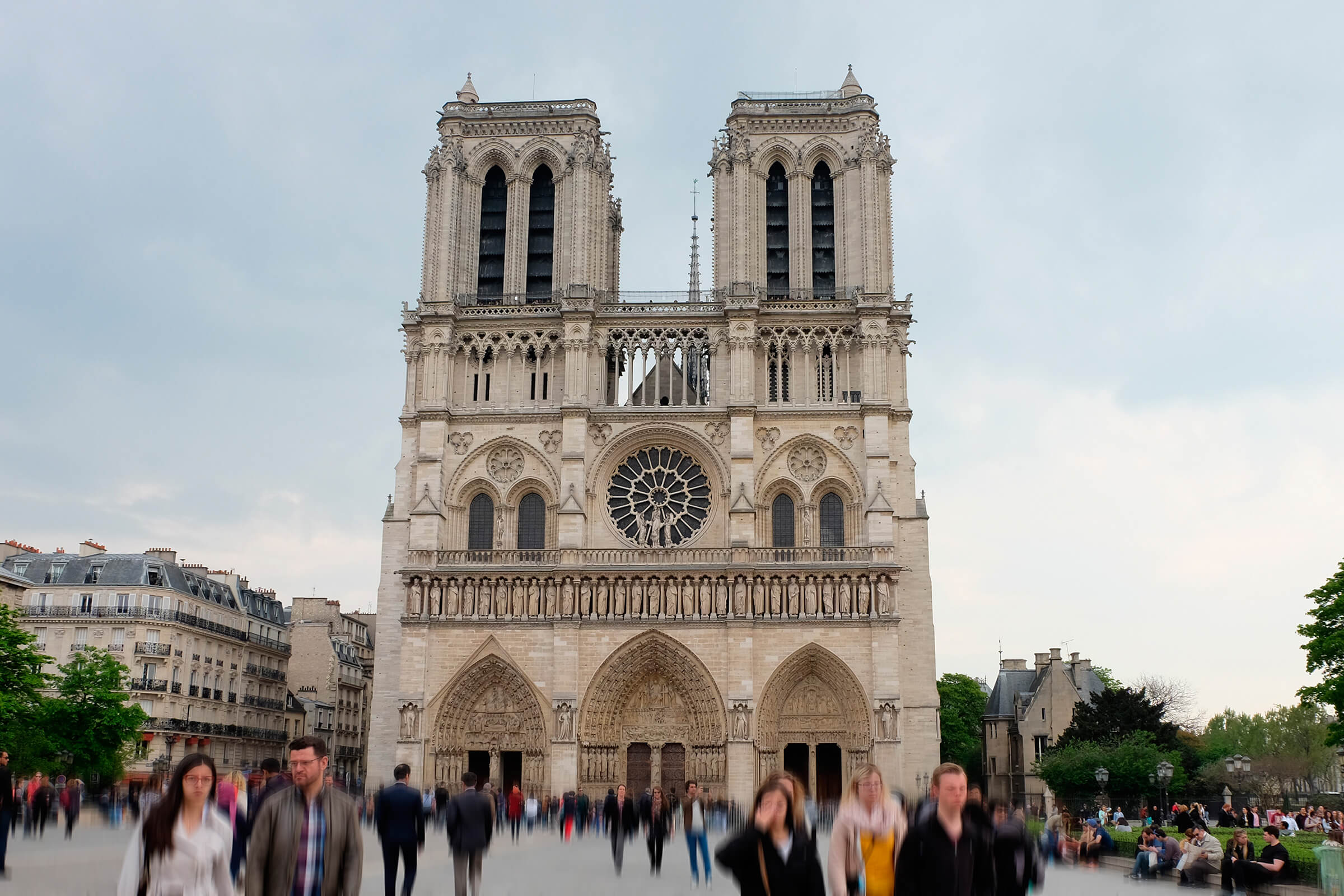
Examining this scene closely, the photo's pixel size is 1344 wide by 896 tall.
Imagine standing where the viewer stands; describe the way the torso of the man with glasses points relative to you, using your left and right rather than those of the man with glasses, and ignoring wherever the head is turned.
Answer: facing the viewer

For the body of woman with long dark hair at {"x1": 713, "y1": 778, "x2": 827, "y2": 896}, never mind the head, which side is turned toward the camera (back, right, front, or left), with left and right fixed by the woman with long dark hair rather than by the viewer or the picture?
front

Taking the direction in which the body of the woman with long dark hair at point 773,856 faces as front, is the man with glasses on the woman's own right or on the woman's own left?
on the woman's own right

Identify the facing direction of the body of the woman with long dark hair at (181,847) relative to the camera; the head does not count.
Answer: toward the camera

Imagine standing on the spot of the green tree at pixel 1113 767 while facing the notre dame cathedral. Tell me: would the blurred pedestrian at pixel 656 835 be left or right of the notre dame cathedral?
left

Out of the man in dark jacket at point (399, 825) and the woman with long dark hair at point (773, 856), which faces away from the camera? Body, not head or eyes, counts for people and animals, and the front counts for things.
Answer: the man in dark jacket

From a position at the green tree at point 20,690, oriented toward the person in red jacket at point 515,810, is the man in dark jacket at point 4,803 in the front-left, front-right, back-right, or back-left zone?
front-right

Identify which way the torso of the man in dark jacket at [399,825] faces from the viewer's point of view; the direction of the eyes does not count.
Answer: away from the camera

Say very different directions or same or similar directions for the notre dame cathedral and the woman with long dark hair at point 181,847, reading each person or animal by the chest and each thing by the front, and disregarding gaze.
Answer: same or similar directions

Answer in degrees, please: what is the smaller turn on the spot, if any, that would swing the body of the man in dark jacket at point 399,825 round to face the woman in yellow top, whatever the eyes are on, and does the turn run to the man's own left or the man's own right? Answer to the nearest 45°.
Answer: approximately 135° to the man's own right

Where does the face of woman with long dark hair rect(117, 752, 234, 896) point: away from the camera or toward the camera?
toward the camera

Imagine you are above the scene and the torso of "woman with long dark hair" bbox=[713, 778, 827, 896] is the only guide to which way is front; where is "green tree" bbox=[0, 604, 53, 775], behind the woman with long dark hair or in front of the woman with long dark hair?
behind

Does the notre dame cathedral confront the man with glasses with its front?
yes

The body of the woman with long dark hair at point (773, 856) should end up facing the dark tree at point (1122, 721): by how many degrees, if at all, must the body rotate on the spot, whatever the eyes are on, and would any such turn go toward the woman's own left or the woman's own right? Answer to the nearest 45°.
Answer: approximately 180°
